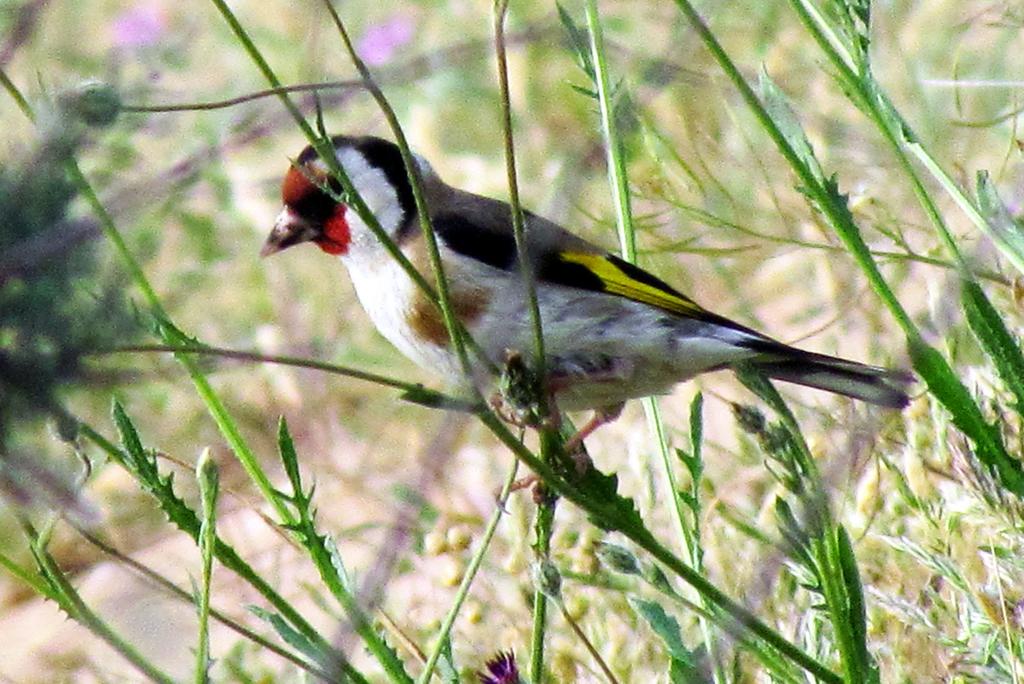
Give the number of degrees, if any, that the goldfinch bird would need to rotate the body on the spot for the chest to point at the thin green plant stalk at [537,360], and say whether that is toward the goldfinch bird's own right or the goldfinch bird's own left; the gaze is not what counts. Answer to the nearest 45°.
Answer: approximately 90° to the goldfinch bird's own left

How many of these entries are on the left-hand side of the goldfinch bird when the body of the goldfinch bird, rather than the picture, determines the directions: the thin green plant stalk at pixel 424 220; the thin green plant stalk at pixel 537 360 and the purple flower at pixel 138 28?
2

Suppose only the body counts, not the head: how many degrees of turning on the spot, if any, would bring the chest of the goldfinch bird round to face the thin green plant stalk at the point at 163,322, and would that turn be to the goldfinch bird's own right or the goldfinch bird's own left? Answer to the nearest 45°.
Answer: approximately 45° to the goldfinch bird's own left

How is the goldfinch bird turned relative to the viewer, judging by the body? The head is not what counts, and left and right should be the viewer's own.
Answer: facing to the left of the viewer
